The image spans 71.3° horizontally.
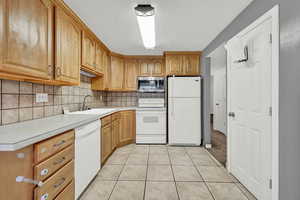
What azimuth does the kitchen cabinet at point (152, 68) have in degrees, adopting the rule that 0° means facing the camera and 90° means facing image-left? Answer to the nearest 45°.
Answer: approximately 0°

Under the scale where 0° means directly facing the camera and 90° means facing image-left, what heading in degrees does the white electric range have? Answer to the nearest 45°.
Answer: approximately 0°

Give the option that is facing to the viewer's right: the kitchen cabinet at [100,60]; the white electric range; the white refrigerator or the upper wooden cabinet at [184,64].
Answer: the kitchen cabinet

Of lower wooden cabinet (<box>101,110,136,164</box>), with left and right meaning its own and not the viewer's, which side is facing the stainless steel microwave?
left

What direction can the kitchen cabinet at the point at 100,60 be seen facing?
to the viewer's right

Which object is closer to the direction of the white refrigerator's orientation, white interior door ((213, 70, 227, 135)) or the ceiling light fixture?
the ceiling light fixture

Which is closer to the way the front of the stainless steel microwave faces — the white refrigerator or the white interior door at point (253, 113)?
the white interior door
